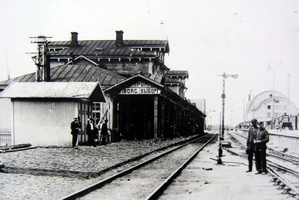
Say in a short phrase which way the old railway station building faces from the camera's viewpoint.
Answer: facing the viewer

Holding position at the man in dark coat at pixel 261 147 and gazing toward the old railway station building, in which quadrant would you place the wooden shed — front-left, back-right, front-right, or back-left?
front-left

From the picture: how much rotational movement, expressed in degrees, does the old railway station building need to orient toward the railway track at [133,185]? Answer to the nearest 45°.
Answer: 0° — it already faces it

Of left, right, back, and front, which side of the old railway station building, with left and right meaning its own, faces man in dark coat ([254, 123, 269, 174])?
front
